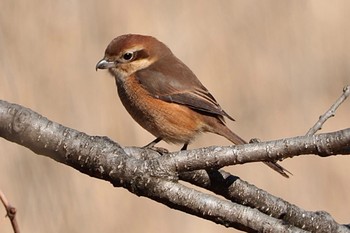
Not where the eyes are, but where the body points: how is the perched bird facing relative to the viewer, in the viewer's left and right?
facing to the left of the viewer
